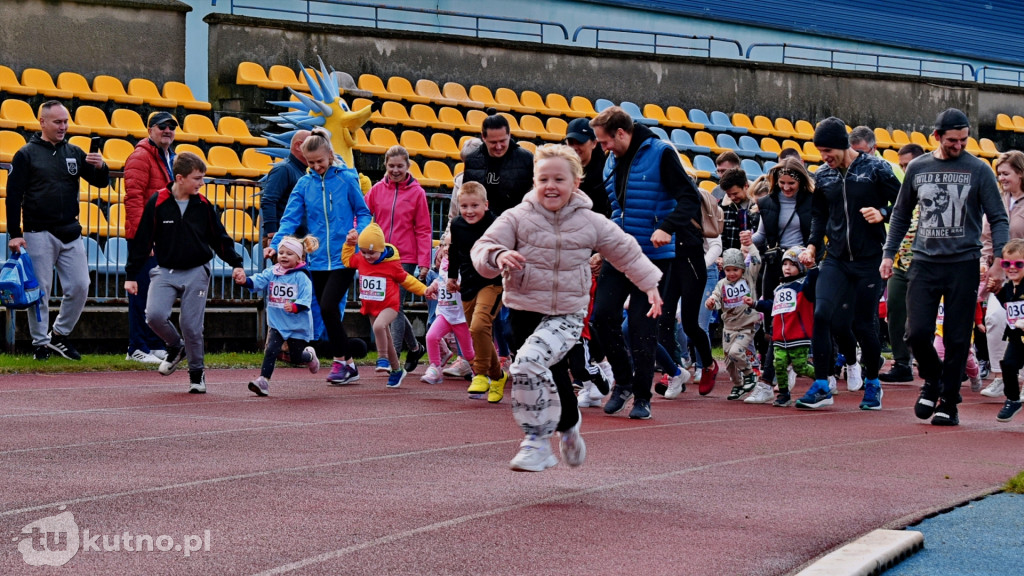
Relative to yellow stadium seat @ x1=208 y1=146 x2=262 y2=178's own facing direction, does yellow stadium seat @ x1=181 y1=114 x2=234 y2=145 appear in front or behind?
behind

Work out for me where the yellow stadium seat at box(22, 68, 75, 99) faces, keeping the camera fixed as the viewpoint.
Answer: facing the viewer and to the right of the viewer

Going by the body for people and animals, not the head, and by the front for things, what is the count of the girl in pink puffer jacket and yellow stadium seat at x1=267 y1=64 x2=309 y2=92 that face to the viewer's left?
0

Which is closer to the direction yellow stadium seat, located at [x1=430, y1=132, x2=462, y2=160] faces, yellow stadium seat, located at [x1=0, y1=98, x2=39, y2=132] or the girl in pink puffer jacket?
the girl in pink puffer jacket

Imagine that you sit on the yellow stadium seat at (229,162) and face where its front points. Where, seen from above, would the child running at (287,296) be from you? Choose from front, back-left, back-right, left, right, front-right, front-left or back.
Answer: front-right

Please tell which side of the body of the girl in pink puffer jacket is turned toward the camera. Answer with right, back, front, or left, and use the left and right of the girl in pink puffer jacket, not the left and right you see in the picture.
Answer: front

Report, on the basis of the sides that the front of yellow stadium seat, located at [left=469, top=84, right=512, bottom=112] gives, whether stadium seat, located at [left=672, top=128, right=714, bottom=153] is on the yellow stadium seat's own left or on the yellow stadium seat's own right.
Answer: on the yellow stadium seat's own left

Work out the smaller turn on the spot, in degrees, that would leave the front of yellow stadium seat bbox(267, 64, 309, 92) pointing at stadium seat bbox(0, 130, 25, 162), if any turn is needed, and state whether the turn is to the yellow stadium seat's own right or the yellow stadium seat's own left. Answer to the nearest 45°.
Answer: approximately 90° to the yellow stadium seat's own right
